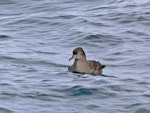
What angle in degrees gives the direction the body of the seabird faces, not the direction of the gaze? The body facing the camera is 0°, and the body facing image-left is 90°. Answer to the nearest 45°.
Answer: approximately 90°
